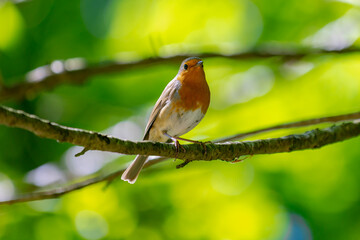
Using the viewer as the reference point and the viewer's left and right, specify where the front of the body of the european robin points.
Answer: facing the viewer and to the right of the viewer
